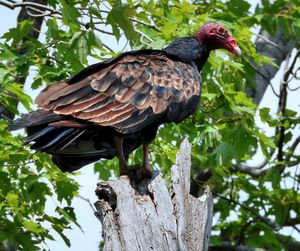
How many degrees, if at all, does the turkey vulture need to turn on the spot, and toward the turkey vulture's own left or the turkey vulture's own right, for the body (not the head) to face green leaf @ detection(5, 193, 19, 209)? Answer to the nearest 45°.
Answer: approximately 135° to the turkey vulture's own left

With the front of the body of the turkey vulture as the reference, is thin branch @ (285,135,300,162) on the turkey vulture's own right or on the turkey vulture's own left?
on the turkey vulture's own left

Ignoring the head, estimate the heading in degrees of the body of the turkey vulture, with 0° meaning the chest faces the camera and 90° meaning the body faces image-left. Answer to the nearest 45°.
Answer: approximately 270°

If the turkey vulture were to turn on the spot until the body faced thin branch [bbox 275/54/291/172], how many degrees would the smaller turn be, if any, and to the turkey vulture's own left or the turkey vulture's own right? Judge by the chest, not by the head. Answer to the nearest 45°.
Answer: approximately 45° to the turkey vulture's own left

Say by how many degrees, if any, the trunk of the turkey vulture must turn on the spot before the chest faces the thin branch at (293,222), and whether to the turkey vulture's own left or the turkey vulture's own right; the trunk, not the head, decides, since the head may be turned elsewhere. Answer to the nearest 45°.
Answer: approximately 45° to the turkey vulture's own left
